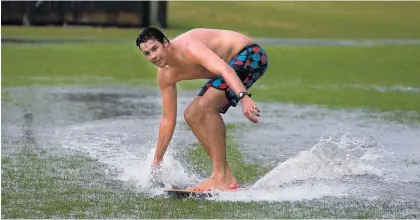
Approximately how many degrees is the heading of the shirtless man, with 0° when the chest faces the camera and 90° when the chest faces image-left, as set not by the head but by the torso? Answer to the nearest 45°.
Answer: approximately 90°
